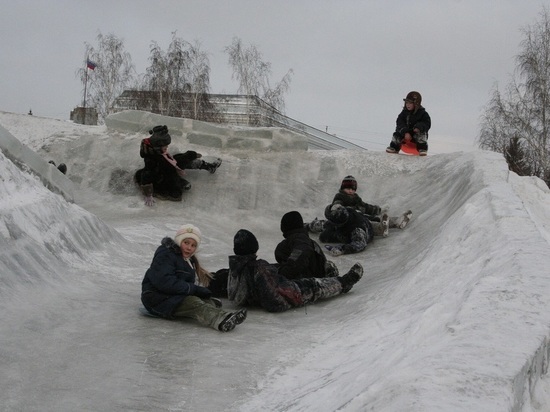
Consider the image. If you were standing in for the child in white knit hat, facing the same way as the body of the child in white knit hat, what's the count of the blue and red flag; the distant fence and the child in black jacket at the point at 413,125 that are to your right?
0

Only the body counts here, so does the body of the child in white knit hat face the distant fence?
no

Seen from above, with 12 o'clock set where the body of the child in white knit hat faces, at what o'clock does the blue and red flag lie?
The blue and red flag is roughly at 7 o'clock from the child in white knit hat.

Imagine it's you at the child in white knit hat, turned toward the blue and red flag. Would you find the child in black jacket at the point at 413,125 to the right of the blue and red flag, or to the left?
right

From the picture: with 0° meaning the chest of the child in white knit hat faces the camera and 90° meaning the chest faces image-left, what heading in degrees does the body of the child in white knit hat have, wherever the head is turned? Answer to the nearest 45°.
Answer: approximately 315°

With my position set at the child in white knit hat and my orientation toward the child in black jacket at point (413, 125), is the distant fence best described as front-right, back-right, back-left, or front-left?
front-left

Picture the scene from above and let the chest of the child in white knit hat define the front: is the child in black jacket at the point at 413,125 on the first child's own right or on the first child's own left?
on the first child's own left
